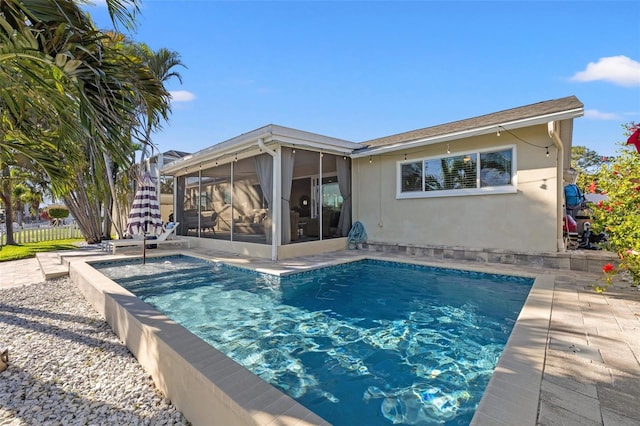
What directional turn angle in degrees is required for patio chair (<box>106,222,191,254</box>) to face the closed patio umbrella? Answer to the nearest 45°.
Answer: approximately 90° to its left

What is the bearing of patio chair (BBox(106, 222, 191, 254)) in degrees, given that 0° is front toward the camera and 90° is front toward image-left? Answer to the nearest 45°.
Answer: approximately 90°

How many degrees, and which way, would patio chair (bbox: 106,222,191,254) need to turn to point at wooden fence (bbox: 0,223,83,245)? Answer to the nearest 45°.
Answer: approximately 45° to its right

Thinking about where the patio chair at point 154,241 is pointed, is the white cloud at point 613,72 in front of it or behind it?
behind
